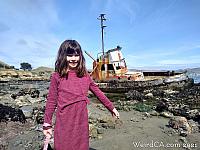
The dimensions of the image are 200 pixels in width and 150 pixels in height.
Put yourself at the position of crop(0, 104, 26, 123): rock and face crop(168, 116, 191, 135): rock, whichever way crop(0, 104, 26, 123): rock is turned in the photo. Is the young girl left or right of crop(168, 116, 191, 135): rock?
right

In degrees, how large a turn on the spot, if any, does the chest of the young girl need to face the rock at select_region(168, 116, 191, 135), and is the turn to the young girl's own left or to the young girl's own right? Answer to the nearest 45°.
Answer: approximately 135° to the young girl's own left

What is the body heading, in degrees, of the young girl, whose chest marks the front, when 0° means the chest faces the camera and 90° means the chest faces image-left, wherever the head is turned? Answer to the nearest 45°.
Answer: approximately 0°

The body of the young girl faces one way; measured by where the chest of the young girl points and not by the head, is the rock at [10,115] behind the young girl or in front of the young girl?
behind
